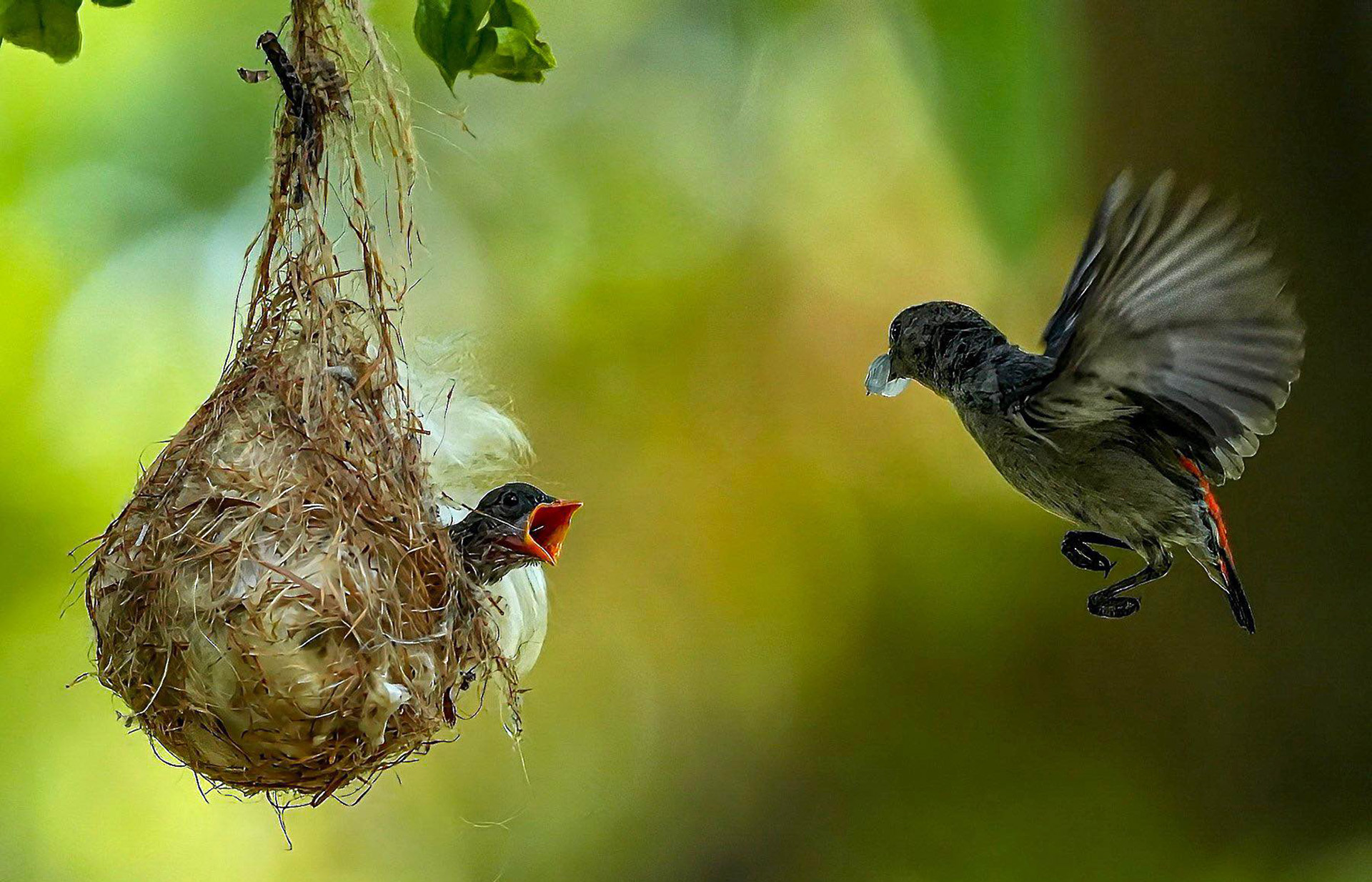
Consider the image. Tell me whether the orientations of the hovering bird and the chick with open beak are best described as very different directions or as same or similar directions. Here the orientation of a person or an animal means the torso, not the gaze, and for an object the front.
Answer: very different directions

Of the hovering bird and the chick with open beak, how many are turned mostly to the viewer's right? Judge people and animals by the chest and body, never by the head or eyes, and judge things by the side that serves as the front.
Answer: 1

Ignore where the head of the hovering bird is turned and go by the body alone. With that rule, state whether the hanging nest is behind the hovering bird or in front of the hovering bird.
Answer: in front

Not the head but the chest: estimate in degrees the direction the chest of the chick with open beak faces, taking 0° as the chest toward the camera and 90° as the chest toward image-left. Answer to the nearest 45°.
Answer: approximately 270°

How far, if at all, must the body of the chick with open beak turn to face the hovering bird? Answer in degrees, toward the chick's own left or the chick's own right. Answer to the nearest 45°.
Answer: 0° — it already faces it

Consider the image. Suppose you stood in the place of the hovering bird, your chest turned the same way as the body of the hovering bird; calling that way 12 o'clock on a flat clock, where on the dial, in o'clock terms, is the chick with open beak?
The chick with open beak is roughly at 11 o'clock from the hovering bird.

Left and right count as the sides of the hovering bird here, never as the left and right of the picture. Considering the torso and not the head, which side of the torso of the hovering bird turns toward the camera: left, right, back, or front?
left

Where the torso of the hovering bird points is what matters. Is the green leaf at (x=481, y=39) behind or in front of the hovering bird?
in front

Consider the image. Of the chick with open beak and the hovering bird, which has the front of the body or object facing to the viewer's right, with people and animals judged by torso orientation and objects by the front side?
the chick with open beak
